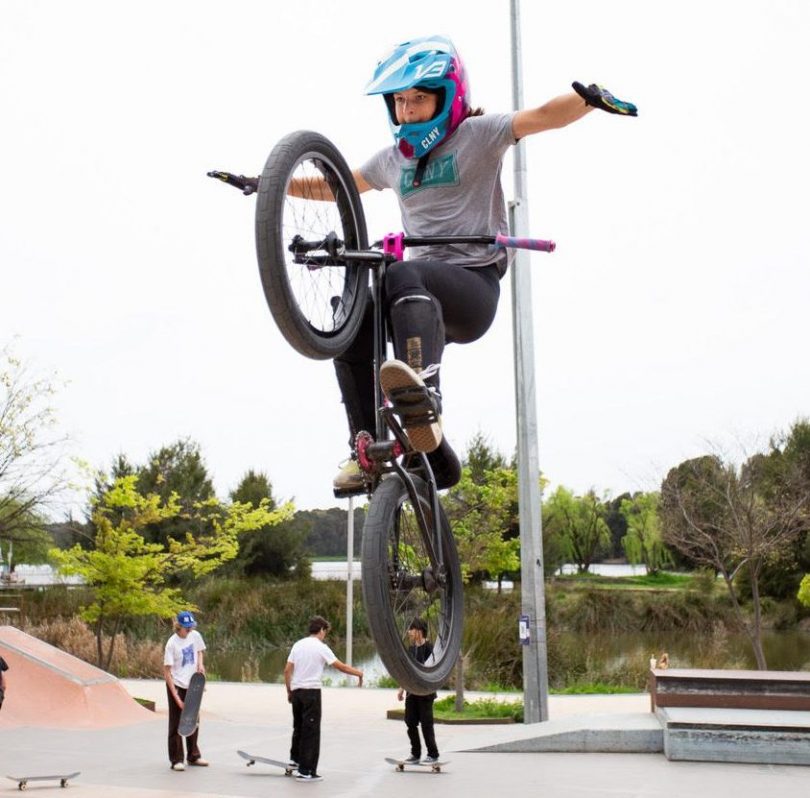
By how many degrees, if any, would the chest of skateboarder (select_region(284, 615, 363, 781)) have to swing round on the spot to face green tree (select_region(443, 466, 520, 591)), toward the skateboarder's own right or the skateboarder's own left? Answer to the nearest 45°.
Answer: approximately 45° to the skateboarder's own left

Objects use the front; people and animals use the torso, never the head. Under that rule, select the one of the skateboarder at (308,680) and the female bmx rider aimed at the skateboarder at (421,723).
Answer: the skateboarder at (308,680)

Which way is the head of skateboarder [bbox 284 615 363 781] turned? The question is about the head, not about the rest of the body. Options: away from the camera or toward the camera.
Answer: away from the camera

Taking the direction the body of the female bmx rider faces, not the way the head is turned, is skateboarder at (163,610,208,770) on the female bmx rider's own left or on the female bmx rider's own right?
on the female bmx rider's own right

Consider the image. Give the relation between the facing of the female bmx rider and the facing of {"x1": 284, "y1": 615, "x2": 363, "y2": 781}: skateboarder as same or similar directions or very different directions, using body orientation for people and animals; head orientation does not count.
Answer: very different directions

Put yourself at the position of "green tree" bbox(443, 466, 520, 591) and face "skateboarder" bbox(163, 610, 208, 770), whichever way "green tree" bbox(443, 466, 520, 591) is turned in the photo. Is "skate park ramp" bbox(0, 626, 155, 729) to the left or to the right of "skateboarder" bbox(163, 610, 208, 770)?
right

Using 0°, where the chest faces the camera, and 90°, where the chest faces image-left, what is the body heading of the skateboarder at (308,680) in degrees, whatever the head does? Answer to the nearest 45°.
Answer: approximately 225°

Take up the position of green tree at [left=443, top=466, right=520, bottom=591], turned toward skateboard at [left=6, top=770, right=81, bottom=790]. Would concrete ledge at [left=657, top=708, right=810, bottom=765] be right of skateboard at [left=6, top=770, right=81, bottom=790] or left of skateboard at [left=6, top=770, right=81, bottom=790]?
left

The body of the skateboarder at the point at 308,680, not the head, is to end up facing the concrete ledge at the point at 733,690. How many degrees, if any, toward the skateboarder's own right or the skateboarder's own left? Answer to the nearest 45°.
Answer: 0° — they already face it

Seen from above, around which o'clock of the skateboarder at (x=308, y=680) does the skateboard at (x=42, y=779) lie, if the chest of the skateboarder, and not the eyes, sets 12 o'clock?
The skateboard is roughly at 8 o'clock from the skateboarder.

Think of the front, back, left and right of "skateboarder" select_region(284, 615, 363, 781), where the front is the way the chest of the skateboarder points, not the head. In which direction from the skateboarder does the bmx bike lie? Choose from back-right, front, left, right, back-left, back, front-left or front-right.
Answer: back-right

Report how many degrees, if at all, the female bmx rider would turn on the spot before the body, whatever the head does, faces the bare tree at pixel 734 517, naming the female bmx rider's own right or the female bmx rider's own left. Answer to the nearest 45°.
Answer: approximately 135° to the female bmx rider's own right

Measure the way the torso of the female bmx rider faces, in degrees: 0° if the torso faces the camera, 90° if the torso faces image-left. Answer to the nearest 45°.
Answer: approximately 45°

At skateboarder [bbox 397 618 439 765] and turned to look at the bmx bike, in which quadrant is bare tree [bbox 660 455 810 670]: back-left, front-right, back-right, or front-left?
back-left
